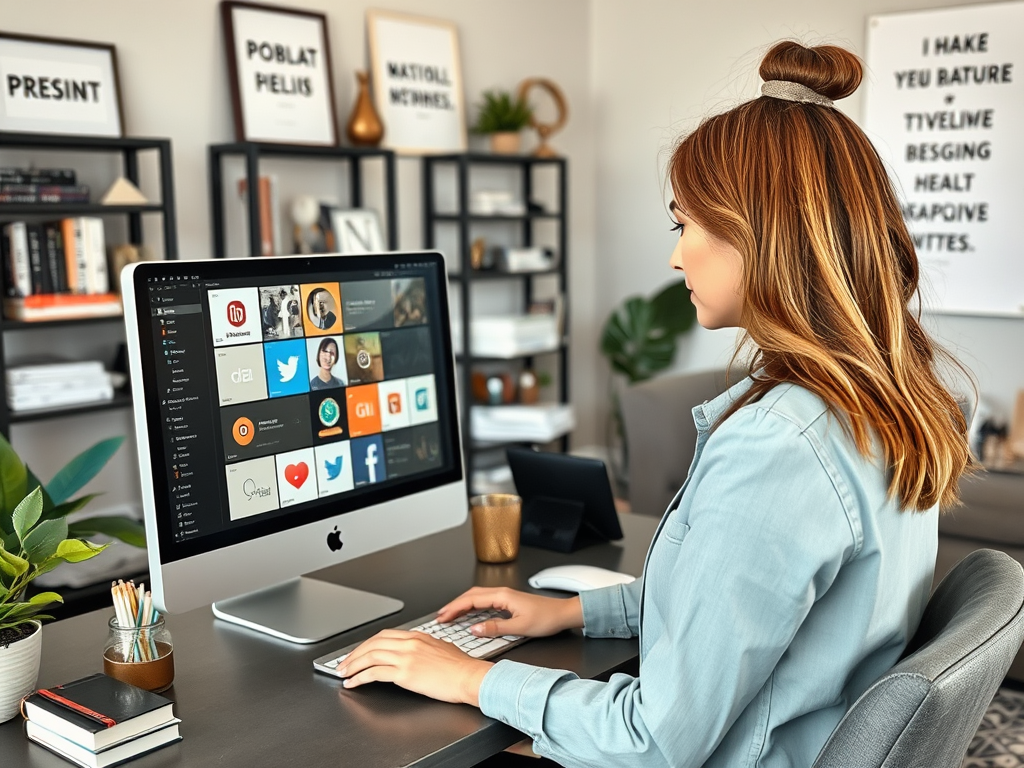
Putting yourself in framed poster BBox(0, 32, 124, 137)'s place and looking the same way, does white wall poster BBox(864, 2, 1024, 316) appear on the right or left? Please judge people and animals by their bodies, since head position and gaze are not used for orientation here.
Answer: on its left

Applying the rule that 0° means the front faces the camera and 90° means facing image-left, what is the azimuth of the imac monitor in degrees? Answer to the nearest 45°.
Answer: approximately 315°

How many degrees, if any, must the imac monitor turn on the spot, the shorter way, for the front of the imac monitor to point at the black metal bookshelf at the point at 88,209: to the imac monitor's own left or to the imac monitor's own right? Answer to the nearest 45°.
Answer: approximately 135° to the imac monitor's own left

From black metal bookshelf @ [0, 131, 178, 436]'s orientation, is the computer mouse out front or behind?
out front

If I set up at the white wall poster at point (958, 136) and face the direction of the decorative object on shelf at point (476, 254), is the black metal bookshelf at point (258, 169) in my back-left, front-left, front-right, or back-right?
front-left

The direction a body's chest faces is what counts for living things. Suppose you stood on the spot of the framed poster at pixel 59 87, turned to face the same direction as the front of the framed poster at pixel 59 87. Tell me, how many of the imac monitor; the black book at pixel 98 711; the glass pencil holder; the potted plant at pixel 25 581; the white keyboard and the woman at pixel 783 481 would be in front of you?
6

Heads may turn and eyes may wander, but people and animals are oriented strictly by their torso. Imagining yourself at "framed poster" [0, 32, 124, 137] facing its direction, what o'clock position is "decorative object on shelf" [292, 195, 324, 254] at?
The decorative object on shelf is roughly at 8 o'clock from the framed poster.

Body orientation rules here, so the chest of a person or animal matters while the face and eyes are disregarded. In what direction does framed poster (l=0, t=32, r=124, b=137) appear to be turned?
toward the camera

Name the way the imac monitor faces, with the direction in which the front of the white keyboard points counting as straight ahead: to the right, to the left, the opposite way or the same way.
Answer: the same way

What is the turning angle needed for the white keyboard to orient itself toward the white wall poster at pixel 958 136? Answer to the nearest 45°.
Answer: approximately 90° to its left

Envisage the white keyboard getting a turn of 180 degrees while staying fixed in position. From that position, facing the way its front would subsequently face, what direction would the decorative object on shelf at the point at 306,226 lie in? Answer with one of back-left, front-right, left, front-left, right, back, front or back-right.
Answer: front-right

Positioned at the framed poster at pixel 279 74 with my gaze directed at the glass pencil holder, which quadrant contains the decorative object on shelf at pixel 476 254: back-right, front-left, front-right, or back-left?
back-left

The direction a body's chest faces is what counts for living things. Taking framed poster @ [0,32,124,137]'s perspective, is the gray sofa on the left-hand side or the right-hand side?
on its left

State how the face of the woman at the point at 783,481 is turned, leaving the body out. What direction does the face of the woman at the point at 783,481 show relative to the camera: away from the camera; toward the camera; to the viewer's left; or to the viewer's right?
to the viewer's left

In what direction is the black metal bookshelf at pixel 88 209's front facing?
toward the camera
